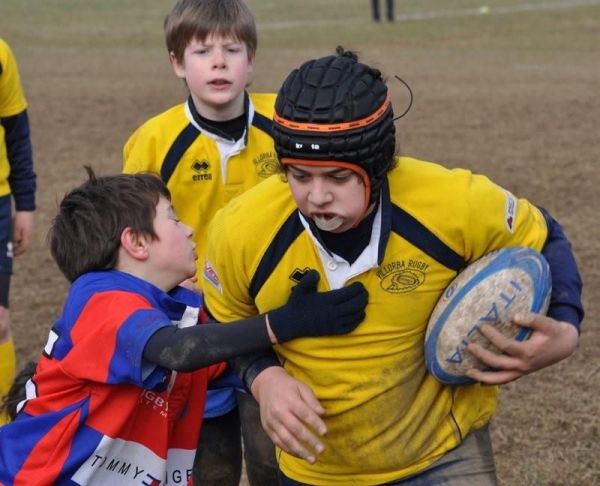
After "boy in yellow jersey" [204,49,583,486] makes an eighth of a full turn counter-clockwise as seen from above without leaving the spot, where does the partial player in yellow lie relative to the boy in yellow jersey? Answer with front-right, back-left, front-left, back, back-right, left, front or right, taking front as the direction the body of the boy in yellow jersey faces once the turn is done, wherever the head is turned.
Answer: back

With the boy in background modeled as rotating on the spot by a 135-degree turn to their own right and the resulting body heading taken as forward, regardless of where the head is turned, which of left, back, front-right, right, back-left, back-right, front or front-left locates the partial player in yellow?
front

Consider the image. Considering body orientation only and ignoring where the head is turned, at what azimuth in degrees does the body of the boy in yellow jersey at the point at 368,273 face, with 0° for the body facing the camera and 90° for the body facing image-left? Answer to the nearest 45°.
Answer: approximately 0°
